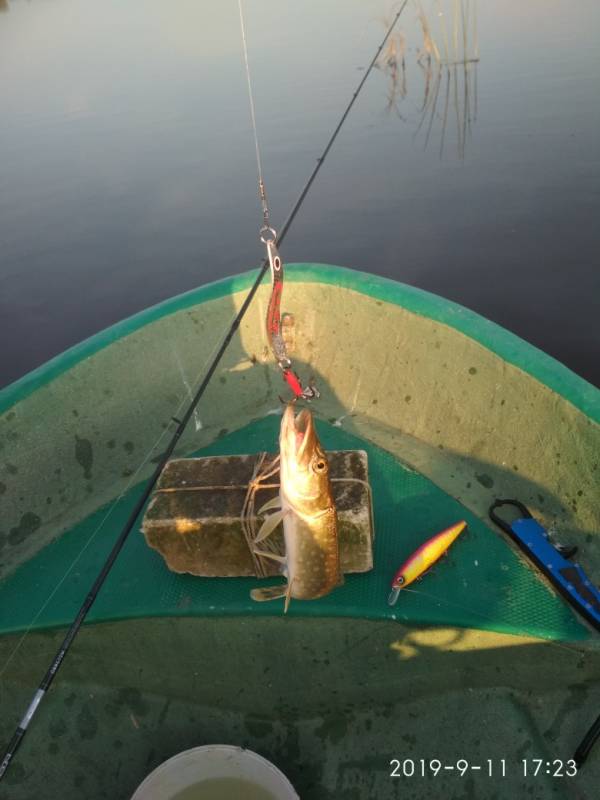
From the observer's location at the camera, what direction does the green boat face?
facing away from the viewer
